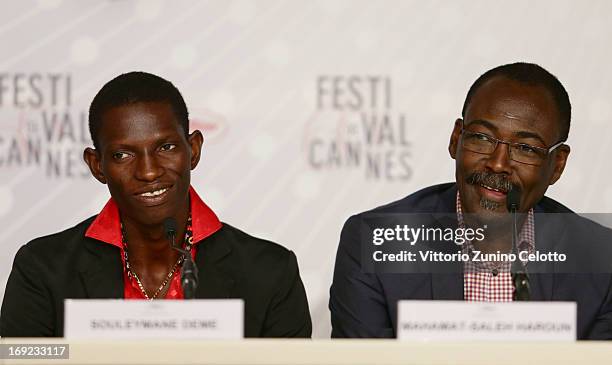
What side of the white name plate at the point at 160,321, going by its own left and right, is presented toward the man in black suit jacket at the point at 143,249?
back

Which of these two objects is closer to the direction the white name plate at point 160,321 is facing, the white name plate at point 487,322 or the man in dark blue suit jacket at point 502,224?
the white name plate

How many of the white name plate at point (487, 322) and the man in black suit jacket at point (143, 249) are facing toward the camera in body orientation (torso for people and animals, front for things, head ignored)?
2

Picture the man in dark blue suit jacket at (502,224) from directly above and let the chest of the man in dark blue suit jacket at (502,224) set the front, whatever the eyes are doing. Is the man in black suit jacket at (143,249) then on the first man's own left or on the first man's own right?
on the first man's own right

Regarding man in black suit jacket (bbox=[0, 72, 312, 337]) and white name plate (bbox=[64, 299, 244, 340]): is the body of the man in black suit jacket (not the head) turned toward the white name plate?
yes

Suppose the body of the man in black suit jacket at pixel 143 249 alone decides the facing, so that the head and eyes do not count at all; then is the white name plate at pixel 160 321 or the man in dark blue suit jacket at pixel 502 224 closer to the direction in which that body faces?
the white name plate

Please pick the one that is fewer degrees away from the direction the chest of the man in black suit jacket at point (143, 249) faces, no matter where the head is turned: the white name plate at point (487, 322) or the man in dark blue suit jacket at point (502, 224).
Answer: the white name plate

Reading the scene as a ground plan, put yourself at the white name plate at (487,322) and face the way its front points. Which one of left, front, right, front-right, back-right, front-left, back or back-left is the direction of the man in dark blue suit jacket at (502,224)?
back

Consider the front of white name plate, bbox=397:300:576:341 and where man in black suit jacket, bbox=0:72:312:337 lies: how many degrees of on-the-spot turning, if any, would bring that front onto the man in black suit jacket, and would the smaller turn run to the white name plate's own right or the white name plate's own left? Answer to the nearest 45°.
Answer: approximately 135° to the white name plate's own right

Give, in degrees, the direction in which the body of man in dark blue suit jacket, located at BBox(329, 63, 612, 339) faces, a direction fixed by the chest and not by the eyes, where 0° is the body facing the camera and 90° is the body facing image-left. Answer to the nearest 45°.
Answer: approximately 0°
